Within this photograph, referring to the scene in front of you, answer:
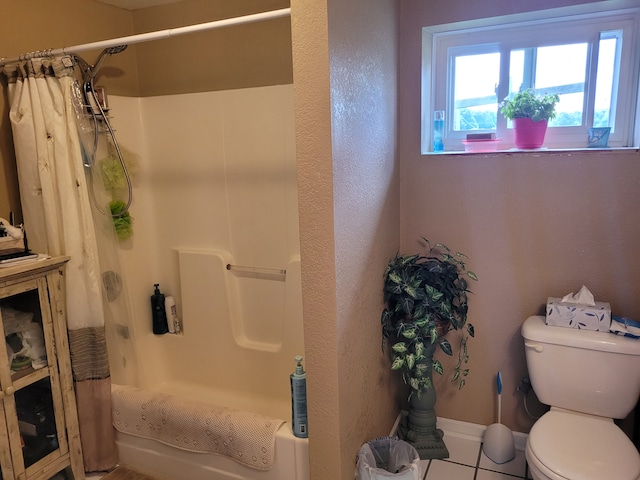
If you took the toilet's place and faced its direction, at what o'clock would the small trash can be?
The small trash can is roughly at 2 o'clock from the toilet.

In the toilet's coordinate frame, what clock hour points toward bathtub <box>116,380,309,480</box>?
The bathtub is roughly at 2 o'clock from the toilet.

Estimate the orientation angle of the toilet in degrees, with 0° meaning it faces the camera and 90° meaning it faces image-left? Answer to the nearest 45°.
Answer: approximately 0°

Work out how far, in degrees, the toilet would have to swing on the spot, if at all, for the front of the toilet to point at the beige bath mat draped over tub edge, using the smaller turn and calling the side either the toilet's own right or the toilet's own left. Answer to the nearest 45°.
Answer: approximately 45° to the toilet's own right

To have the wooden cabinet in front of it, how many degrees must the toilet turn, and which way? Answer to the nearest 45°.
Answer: approximately 45° to its right
